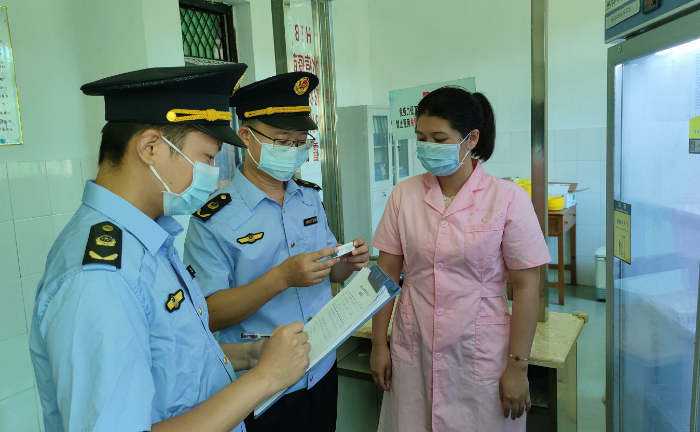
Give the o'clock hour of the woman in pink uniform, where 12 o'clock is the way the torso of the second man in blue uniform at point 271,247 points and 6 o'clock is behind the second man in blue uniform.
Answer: The woman in pink uniform is roughly at 11 o'clock from the second man in blue uniform.

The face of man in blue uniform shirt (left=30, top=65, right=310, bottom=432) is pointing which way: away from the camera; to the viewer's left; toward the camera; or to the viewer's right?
to the viewer's right

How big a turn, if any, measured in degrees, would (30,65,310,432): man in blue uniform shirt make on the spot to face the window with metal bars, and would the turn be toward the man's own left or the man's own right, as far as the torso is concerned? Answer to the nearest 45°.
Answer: approximately 90° to the man's own left

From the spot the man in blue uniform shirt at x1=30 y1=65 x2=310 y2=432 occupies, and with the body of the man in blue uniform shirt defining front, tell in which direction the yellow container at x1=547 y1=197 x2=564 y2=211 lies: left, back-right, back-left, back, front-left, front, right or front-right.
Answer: front-left

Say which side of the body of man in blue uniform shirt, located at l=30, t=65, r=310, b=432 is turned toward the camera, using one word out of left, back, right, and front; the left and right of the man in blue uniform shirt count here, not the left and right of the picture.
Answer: right

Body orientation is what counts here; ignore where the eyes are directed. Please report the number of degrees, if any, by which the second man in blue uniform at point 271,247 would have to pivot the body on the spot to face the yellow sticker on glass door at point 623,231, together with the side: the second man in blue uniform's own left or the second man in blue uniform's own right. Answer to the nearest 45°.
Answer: approximately 45° to the second man in blue uniform's own left

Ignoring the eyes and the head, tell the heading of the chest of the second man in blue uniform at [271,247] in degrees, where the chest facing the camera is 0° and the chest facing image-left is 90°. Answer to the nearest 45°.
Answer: approximately 315°
